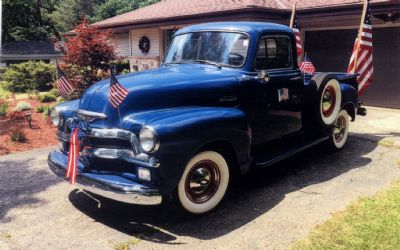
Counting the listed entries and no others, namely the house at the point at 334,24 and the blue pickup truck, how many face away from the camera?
0

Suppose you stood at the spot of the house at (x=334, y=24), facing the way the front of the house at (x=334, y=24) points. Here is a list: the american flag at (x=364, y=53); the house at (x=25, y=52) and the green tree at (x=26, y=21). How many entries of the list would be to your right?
2

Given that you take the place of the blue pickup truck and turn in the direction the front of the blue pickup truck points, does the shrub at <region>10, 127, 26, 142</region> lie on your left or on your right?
on your right

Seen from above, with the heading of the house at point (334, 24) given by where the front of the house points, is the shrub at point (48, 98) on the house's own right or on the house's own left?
on the house's own right

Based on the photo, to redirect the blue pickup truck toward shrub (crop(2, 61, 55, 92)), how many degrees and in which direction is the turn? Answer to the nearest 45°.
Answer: approximately 90° to its right

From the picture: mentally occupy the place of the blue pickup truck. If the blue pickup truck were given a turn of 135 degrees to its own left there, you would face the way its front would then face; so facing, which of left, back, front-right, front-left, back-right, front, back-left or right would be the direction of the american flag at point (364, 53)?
front-left

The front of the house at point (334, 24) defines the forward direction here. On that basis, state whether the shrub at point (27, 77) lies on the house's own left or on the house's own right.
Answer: on the house's own right

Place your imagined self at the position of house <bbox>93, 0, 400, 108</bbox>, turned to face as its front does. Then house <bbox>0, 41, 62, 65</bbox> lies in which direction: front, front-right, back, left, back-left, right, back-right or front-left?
right

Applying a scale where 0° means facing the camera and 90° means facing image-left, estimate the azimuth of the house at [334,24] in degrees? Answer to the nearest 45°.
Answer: approximately 45°

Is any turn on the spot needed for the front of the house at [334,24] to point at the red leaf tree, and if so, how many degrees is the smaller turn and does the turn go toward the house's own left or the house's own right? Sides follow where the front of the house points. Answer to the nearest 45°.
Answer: approximately 45° to the house's own right

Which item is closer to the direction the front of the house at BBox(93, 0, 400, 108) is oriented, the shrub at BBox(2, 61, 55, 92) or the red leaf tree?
the red leaf tree

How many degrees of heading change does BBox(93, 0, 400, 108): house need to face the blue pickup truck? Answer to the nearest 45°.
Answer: approximately 45° to its left

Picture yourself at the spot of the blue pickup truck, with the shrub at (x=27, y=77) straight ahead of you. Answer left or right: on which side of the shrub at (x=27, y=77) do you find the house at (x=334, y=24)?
right

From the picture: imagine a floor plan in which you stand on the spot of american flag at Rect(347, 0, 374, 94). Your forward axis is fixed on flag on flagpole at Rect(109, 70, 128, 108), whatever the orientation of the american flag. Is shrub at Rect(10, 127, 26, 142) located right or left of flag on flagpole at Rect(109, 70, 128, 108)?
right
